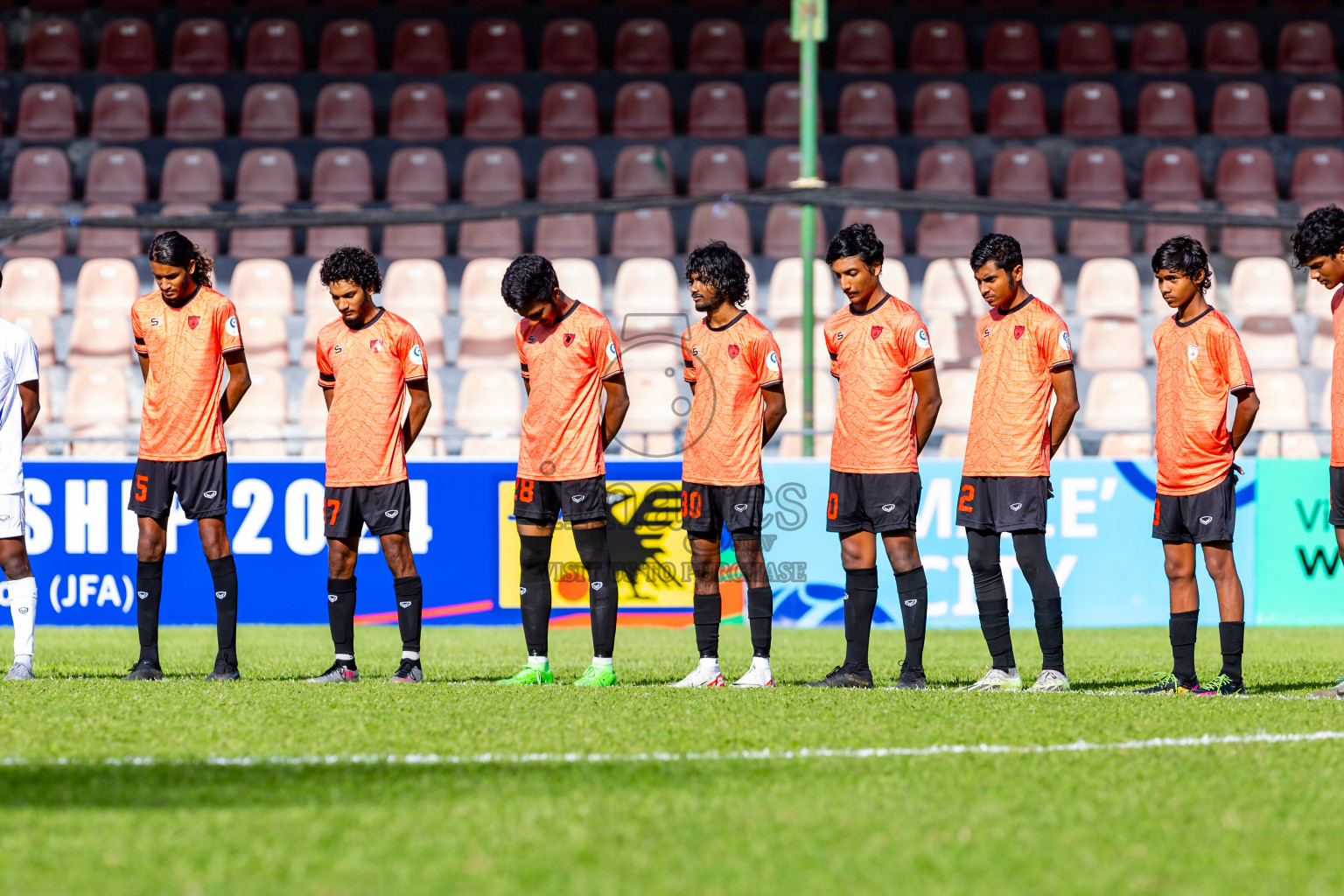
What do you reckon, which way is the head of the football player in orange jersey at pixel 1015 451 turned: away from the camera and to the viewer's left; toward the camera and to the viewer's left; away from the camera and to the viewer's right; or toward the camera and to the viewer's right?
toward the camera and to the viewer's left

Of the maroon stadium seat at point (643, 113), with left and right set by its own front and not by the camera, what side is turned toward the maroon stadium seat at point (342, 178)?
right

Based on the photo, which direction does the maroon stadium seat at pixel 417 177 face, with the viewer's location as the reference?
facing the viewer

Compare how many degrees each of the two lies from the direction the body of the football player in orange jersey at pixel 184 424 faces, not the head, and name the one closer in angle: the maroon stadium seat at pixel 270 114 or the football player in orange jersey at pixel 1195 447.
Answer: the football player in orange jersey

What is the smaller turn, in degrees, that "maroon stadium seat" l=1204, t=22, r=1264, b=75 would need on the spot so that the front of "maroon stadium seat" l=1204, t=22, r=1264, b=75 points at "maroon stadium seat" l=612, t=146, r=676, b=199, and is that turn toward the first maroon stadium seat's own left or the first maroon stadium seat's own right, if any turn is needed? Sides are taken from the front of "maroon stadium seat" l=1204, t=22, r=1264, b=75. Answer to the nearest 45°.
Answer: approximately 45° to the first maroon stadium seat's own right

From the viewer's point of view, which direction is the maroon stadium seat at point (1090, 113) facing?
toward the camera

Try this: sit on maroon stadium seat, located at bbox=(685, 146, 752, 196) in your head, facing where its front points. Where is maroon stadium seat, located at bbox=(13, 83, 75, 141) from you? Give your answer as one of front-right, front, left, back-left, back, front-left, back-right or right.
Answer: right

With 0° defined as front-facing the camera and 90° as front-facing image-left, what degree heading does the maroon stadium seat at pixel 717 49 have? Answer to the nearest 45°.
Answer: approximately 0°

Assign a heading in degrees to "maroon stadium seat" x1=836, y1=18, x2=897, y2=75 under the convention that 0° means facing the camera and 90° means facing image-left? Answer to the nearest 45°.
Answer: approximately 0°

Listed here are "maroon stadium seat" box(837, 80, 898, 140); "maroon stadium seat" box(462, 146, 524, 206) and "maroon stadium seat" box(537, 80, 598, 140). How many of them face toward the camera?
3

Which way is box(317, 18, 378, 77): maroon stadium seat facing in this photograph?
toward the camera

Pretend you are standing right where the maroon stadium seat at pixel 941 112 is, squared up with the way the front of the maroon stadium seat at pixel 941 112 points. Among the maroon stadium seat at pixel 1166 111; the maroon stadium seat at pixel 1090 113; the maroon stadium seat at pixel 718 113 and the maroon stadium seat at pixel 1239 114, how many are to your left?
3
